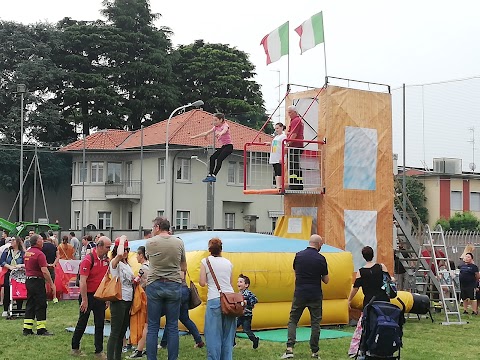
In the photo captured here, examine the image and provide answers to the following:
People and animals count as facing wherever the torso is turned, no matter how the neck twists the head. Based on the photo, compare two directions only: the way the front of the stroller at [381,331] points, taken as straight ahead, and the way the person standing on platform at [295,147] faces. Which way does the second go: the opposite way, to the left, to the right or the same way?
to the left

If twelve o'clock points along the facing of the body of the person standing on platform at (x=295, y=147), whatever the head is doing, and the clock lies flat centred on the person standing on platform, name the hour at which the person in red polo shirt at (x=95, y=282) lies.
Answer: The person in red polo shirt is roughly at 10 o'clock from the person standing on platform.

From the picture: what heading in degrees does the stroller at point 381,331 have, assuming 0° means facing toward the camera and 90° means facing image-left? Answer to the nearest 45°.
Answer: approximately 180°

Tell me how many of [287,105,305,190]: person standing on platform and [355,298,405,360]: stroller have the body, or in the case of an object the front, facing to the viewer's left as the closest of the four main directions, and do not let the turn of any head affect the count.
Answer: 1

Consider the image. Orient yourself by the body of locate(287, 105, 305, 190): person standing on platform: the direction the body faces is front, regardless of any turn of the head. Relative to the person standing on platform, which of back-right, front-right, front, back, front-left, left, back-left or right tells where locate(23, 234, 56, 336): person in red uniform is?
front-left

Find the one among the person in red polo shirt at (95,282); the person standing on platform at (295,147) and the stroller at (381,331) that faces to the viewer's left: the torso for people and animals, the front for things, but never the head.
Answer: the person standing on platform

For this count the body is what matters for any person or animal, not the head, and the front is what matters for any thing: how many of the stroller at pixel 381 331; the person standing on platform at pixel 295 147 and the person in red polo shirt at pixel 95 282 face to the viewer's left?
1

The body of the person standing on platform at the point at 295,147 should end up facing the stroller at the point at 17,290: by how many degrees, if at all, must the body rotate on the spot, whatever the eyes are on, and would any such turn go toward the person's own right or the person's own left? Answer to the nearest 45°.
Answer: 0° — they already face it

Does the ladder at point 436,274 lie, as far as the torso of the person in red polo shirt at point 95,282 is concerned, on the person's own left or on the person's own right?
on the person's own left

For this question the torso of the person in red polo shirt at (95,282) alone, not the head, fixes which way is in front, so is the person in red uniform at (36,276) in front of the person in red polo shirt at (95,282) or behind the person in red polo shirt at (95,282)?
behind

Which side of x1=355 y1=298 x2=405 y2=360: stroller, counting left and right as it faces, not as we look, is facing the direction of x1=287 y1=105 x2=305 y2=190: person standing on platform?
front

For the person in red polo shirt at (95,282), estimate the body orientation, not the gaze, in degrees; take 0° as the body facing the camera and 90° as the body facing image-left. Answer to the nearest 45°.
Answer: approximately 315°
